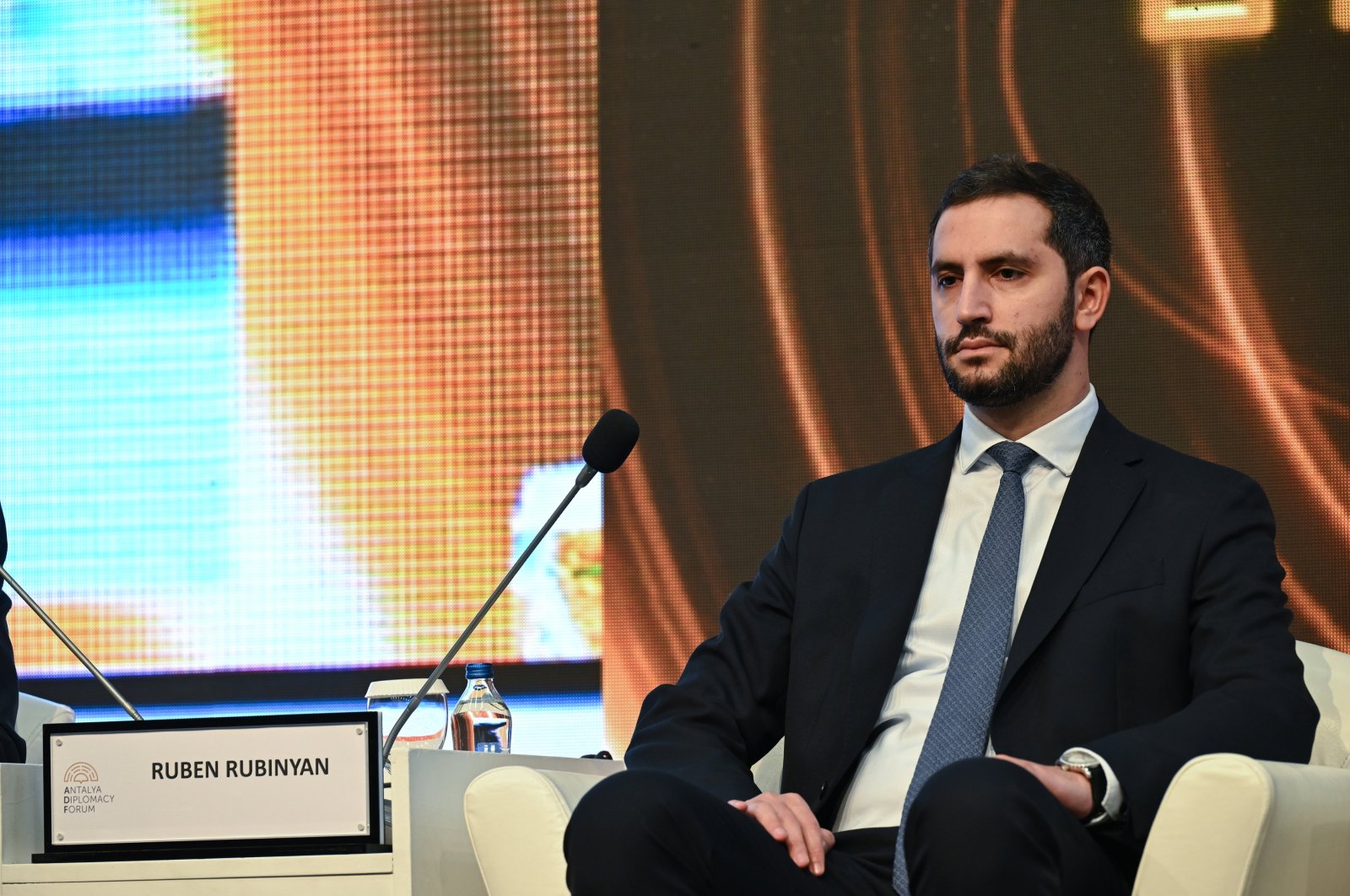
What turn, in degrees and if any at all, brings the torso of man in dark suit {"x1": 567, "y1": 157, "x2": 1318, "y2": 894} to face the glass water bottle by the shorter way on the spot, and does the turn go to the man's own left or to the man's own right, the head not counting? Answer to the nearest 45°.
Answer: approximately 90° to the man's own right

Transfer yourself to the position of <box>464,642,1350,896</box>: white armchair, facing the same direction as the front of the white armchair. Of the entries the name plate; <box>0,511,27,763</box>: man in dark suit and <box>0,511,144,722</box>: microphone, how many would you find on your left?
0

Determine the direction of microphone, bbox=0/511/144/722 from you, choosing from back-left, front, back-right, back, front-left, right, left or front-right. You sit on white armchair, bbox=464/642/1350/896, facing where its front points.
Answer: front-right

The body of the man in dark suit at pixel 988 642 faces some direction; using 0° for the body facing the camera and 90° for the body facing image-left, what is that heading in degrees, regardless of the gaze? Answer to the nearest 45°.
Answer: approximately 45°

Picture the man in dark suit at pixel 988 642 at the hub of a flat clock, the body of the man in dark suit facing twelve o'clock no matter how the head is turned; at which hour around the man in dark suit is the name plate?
The name plate is roughly at 1 o'clock from the man in dark suit.

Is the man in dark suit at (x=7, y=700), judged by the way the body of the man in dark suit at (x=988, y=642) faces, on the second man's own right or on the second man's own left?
on the second man's own right

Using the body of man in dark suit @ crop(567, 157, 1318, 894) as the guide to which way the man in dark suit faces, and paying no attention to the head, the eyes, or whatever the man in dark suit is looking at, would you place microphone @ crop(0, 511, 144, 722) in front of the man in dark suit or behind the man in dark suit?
in front

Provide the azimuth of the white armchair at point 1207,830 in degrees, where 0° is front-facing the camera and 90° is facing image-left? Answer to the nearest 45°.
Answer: approximately 45°

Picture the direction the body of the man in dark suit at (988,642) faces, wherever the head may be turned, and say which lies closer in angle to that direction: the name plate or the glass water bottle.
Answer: the name plate

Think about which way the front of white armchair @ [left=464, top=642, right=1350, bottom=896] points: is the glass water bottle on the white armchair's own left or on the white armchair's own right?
on the white armchair's own right

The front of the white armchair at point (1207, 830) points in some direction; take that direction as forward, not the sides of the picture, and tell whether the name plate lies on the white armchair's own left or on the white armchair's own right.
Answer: on the white armchair's own right

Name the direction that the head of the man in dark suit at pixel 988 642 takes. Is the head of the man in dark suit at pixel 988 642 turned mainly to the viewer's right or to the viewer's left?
to the viewer's left

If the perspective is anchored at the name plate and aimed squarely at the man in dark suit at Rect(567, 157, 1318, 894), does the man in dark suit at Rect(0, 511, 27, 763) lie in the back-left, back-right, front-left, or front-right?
back-left
